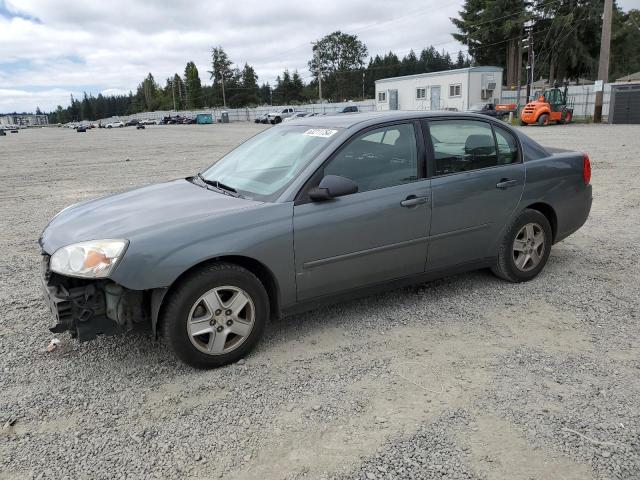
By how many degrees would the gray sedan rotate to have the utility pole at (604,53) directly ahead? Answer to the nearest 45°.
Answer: approximately 180°

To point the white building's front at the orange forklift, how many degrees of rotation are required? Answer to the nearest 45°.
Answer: approximately 45° to its left

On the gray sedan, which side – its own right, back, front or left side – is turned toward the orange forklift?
back

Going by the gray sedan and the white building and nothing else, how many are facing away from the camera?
0

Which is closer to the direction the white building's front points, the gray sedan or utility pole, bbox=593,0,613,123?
the gray sedan

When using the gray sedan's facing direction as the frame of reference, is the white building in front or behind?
behind

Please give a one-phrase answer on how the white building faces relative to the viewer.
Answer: facing the viewer and to the left of the viewer

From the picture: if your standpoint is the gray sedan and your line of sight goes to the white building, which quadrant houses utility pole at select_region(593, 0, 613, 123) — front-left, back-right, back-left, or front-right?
front-right

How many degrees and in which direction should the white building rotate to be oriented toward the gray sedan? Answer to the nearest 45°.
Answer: approximately 45° to its left

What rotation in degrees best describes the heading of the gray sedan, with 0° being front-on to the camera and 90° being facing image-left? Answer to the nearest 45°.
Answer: approximately 45°

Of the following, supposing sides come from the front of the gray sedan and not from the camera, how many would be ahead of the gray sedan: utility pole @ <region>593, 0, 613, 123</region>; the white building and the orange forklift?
0

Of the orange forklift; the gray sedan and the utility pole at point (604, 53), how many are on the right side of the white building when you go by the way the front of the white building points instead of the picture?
0

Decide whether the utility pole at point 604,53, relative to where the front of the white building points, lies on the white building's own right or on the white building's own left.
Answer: on the white building's own left
